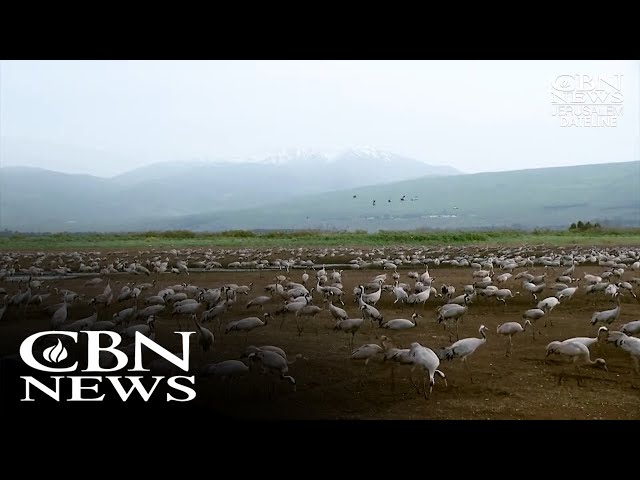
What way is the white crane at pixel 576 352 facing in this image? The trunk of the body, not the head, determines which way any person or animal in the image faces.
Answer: to the viewer's right

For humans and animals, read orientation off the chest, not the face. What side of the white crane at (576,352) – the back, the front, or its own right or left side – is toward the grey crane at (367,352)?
back

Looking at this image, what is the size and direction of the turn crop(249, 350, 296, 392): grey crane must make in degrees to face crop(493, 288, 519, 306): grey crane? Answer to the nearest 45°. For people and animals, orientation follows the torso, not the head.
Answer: approximately 45° to its left

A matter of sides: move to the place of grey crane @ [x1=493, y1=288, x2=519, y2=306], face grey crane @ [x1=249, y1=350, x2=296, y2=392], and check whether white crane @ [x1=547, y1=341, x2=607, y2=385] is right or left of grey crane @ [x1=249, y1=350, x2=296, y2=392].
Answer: left

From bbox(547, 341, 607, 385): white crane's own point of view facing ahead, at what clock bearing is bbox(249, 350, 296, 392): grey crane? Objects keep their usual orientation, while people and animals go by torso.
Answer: bbox(249, 350, 296, 392): grey crane is roughly at 5 o'clock from bbox(547, 341, 607, 385): white crane.

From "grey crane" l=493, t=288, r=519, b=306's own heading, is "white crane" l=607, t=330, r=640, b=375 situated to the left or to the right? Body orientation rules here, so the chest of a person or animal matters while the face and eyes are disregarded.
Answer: on its right

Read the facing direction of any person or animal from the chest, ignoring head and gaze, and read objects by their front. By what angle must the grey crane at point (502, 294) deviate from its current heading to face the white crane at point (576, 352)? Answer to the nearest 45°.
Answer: approximately 90° to its right

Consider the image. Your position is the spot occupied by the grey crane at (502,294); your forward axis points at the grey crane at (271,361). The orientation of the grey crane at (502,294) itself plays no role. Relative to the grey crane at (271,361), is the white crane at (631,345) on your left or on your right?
left
